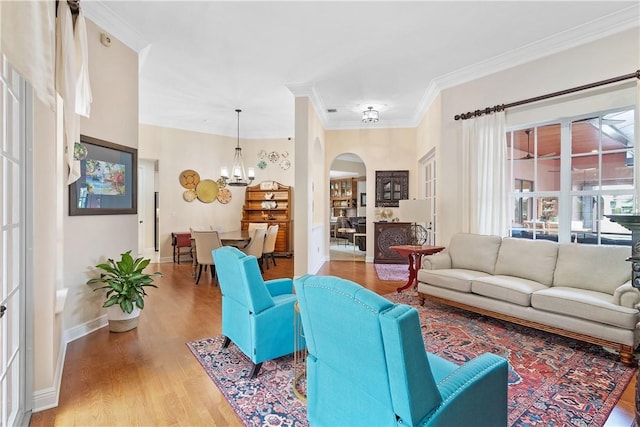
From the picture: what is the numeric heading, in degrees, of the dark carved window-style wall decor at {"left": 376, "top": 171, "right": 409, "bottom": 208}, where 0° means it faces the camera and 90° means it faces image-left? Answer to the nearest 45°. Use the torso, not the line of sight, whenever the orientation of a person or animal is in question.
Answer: approximately 0°

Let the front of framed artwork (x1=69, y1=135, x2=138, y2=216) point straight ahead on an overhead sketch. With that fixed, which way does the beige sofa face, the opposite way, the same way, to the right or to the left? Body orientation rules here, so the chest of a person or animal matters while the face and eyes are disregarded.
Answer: the opposite way

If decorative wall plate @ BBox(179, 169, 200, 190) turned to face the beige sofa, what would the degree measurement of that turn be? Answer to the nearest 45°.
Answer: approximately 45° to its left

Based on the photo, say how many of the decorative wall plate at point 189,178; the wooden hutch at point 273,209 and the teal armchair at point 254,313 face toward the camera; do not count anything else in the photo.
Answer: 2

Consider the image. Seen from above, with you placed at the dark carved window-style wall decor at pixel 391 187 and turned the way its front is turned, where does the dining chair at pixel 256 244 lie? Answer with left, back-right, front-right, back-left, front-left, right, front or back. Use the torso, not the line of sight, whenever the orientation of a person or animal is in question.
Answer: front-right

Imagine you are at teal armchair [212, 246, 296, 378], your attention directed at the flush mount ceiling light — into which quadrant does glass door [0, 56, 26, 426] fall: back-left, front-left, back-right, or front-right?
back-left

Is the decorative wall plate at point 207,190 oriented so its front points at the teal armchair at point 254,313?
yes
